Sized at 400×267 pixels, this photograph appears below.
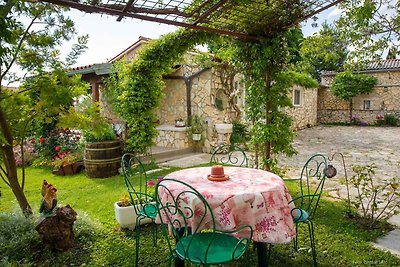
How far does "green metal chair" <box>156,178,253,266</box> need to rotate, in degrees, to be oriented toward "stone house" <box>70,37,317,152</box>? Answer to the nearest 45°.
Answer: approximately 45° to its left

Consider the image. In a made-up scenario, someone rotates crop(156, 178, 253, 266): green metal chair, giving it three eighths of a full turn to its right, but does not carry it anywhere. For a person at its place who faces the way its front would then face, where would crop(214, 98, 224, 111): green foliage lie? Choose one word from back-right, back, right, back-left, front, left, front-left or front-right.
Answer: back

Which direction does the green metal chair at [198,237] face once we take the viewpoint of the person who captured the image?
facing away from the viewer and to the right of the viewer

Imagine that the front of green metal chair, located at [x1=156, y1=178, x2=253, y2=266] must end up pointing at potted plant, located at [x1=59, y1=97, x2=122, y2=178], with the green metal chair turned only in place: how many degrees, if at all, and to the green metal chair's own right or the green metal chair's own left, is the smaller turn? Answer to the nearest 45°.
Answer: approximately 90° to the green metal chair's own left

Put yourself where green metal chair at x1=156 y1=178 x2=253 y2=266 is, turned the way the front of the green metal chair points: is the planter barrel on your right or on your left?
on your left

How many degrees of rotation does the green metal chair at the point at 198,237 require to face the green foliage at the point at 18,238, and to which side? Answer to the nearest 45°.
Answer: approximately 90° to its left

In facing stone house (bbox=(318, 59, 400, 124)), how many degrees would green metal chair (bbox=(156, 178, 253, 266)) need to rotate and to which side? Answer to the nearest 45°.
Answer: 0° — it already faces it

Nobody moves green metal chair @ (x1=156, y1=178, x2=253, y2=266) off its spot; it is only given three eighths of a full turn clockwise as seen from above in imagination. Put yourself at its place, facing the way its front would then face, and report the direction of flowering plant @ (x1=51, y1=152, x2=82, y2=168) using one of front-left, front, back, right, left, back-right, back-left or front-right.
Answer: back-right

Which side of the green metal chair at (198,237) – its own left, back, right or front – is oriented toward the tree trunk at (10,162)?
left
